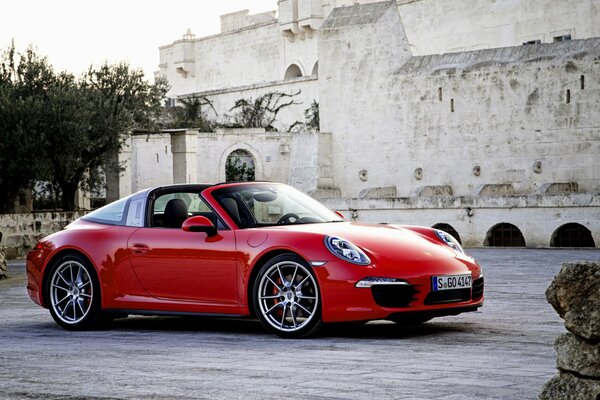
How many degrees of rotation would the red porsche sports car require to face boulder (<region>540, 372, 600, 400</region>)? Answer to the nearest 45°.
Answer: approximately 45° to its right

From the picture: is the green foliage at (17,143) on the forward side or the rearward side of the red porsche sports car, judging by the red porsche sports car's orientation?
on the rearward side

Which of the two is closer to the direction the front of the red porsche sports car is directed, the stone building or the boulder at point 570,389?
the boulder

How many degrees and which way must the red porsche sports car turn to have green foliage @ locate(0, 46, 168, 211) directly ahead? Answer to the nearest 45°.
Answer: approximately 135° to its left

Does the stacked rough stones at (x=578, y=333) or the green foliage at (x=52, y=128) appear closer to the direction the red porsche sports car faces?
the stacked rough stones

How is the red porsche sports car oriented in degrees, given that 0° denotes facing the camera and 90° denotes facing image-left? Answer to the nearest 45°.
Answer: approximately 315°

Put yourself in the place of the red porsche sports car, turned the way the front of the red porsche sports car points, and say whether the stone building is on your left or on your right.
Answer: on your left
